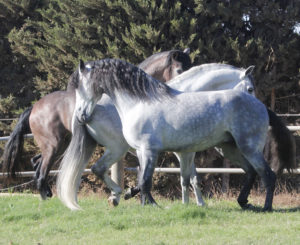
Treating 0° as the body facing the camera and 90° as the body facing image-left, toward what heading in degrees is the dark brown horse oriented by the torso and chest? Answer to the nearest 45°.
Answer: approximately 270°

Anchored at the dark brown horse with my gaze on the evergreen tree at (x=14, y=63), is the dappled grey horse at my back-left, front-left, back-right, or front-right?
back-right

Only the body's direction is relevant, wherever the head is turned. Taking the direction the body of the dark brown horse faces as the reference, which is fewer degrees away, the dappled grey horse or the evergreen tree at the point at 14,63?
the dappled grey horse

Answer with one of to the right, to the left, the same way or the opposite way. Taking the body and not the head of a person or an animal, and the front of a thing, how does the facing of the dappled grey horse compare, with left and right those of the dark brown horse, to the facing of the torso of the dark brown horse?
the opposite way

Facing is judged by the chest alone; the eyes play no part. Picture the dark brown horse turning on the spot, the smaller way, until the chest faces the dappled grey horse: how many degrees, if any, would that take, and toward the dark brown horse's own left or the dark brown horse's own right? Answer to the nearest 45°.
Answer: approximately 45° to the dark brown horse's own right

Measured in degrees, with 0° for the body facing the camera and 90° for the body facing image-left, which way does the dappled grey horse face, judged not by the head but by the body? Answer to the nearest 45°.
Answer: approximately 90°

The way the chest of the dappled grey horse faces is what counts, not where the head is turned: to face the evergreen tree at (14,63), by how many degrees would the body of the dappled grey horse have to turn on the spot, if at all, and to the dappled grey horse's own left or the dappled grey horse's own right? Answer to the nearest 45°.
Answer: approximately 45° to the dappled grey horse's own right

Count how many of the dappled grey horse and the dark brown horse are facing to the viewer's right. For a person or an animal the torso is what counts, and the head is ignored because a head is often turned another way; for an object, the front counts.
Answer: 1

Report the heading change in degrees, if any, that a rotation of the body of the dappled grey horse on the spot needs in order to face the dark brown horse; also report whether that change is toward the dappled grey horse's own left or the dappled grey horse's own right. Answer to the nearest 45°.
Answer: approximately 45° to the dappled grey horse's own right
